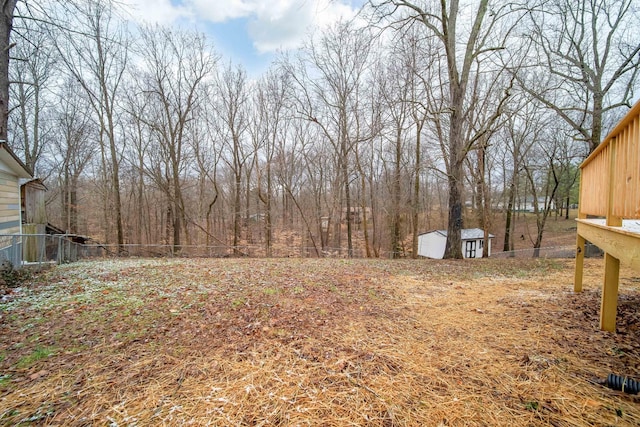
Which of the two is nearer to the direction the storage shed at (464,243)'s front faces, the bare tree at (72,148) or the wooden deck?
the wooden deck

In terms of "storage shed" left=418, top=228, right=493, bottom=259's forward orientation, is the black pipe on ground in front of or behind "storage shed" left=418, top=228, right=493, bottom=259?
in front

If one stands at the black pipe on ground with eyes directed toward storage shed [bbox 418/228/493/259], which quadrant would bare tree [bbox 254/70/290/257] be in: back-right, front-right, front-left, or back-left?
front-left

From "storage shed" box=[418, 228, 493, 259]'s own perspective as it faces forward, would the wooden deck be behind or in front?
in front

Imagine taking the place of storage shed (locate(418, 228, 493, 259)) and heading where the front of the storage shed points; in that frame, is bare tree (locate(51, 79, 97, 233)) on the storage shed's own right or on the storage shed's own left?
on the storage shed's own right

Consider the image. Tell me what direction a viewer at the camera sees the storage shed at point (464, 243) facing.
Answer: facing the viewer and to the right of the viewer

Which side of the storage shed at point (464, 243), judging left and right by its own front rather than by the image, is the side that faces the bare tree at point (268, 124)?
right

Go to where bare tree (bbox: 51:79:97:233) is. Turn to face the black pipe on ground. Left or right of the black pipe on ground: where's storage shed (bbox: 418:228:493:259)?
left
